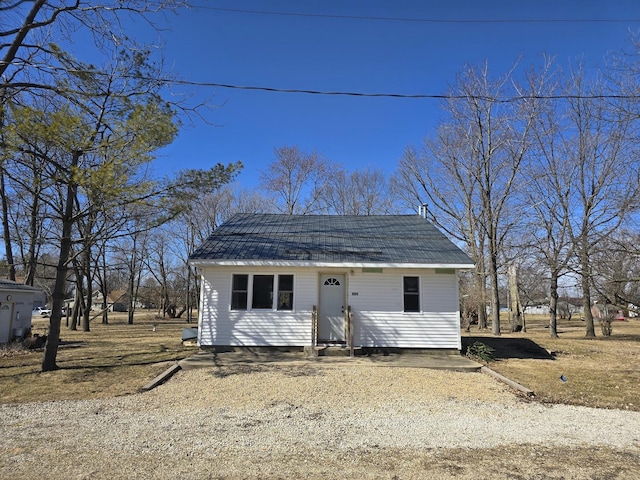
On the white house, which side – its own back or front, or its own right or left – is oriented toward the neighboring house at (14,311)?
right

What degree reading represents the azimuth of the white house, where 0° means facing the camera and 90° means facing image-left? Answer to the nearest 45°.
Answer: approximately 0°
